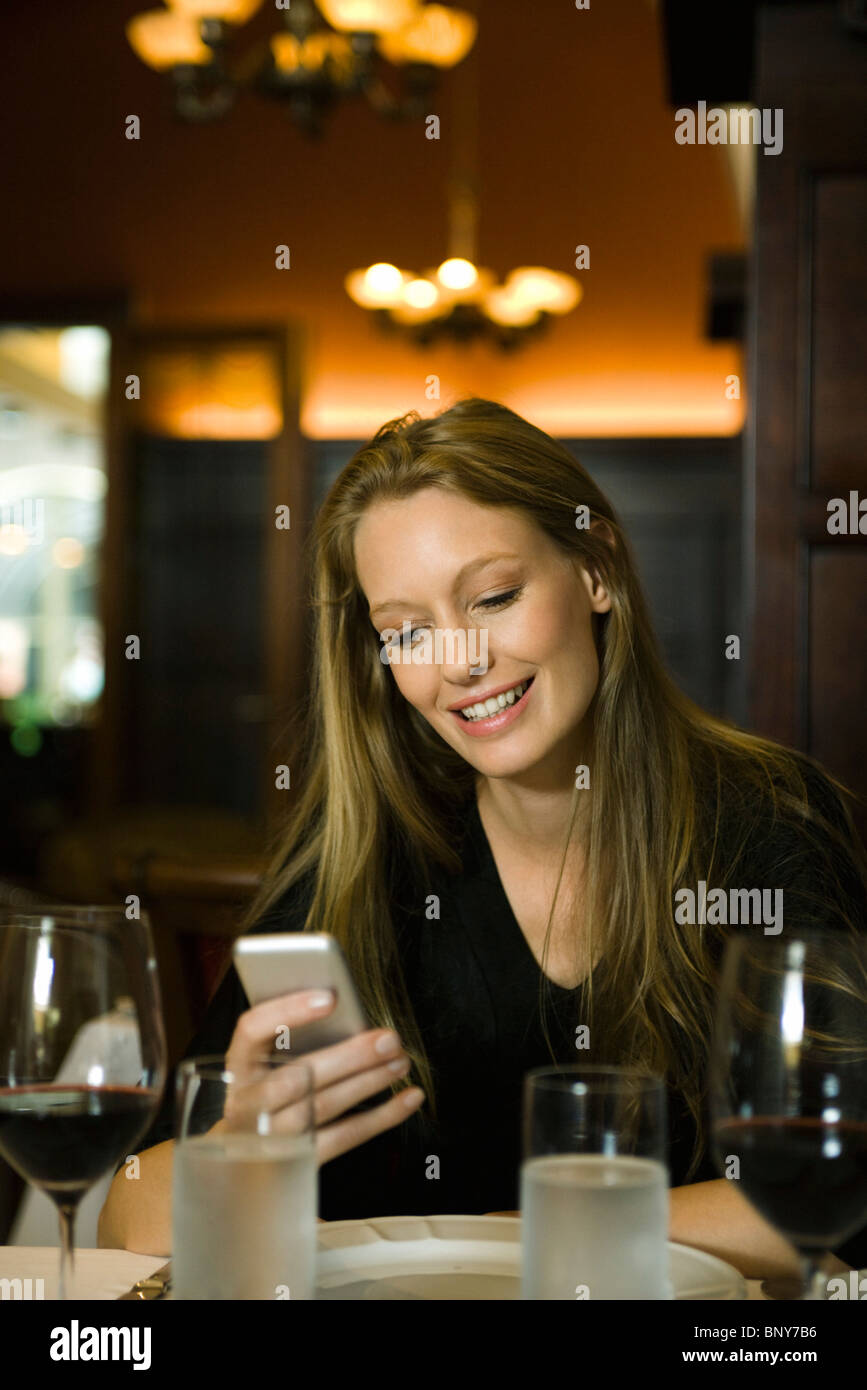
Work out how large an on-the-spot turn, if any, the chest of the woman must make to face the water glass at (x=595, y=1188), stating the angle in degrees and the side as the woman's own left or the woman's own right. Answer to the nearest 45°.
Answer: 0° — they already face it

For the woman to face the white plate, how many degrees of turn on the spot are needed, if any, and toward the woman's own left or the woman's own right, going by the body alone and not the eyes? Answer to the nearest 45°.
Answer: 0° — they already face it

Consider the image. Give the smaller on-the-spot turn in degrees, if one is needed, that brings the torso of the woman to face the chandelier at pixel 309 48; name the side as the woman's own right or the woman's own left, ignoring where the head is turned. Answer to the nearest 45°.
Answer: approximately 180°

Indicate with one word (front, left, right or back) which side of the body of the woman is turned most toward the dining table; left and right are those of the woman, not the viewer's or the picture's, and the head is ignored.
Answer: front

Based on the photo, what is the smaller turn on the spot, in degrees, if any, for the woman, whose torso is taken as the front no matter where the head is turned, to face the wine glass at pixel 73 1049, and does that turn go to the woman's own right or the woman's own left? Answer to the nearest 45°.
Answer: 0° — they already face it

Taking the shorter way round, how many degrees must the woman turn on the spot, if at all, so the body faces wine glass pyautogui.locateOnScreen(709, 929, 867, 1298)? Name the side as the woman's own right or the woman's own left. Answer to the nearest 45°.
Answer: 0° — they already face it

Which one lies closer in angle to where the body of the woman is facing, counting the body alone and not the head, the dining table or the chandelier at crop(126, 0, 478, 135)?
the dining table

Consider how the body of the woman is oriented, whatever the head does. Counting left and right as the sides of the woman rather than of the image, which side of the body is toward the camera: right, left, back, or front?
front

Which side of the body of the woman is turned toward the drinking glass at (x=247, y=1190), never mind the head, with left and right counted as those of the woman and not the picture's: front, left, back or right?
front

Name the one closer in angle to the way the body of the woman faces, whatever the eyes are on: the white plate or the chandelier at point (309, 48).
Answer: the white plate

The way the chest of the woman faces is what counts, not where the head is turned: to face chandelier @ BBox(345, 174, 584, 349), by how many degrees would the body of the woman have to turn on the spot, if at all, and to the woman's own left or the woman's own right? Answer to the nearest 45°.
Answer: approximately 180°

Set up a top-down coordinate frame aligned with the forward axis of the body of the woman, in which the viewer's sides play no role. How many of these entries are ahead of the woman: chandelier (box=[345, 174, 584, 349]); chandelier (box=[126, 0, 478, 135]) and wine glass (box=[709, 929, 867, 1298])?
1

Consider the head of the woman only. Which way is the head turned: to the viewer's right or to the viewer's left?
to the viewer's left
